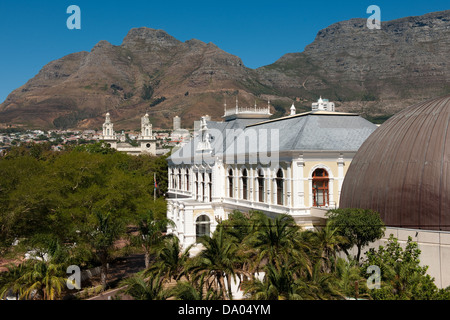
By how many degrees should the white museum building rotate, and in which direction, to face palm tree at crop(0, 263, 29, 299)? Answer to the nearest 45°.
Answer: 0° — it already faces it

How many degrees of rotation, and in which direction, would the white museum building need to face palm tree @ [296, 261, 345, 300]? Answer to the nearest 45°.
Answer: approximately 45° to its left

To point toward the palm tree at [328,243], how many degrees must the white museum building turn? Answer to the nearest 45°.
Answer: approximately 45° to its left

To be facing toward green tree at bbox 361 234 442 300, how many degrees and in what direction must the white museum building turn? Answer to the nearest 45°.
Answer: approximately 45° to its left

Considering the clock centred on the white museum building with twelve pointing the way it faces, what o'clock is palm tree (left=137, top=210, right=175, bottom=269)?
The palm tree is roughly at 1 o'clock from the white museum building.

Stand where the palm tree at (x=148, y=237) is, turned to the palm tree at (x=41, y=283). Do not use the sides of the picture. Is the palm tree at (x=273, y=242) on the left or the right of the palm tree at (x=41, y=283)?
left

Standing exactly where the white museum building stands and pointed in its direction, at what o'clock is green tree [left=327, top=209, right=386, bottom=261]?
The green tree is roughly at 10 o'clock from the white museum building.

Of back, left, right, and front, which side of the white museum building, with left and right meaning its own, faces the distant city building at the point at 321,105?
back

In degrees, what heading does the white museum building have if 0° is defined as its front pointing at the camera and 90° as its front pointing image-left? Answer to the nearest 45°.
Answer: approximately 45°
